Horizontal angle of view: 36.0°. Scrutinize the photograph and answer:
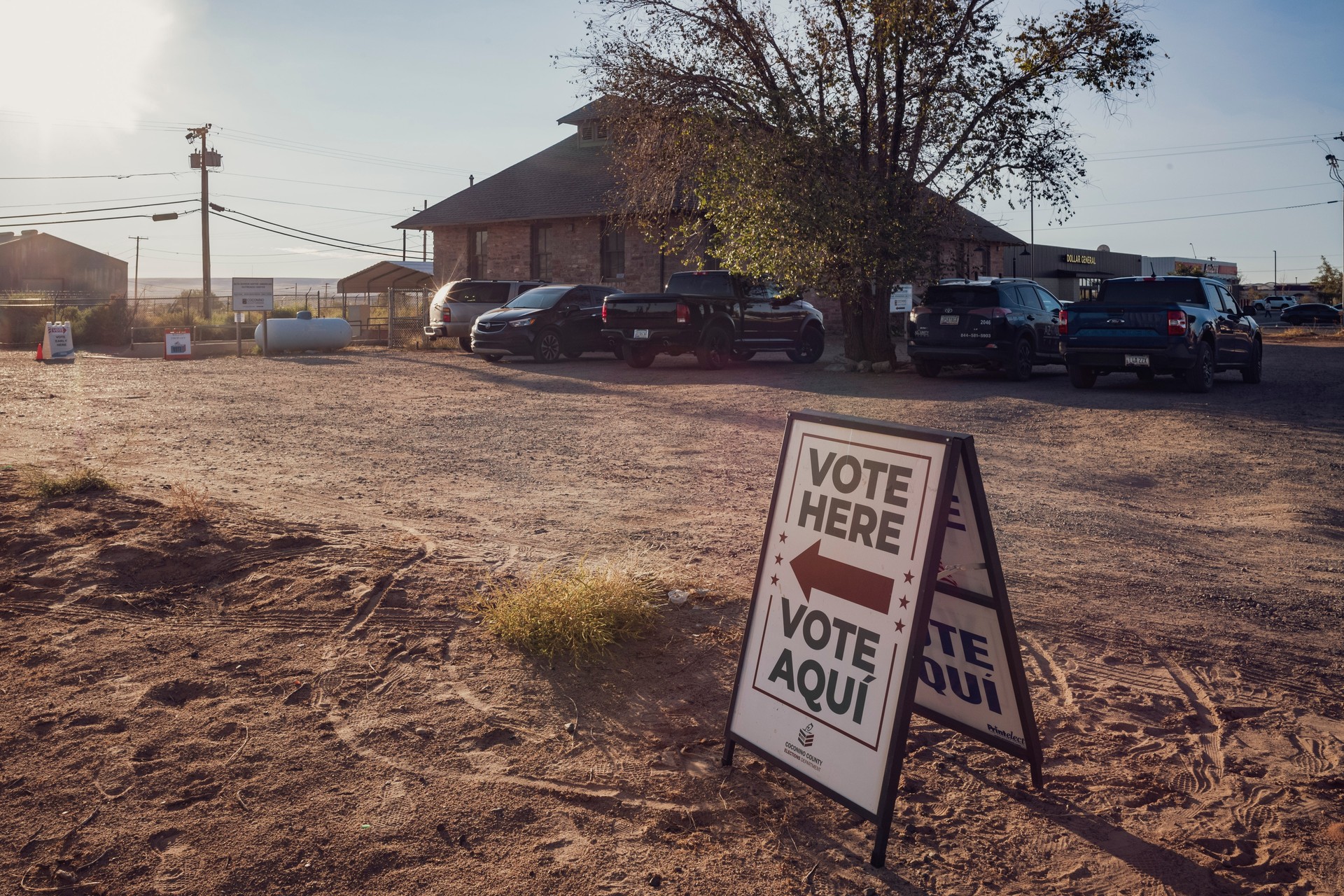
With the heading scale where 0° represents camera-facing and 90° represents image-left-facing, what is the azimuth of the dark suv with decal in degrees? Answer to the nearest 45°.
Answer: approximately 225°

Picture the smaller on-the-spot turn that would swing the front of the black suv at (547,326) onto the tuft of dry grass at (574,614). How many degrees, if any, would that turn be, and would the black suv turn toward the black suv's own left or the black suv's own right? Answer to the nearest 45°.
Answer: approximately 45° to the black suv's own left

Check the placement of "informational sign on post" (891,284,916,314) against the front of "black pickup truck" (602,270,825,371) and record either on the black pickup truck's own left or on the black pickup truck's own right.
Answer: on the black pickup truck's own right

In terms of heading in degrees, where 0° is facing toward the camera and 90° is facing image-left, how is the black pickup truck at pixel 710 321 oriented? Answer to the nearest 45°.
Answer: approximately 225°

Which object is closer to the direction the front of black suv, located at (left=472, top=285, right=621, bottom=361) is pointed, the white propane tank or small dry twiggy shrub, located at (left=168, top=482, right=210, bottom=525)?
the small dry twiggy shrub

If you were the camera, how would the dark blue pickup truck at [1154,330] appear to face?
facing away from the viewer and to the right of the viewer

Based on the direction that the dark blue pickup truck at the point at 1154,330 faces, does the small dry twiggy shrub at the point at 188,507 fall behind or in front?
behind

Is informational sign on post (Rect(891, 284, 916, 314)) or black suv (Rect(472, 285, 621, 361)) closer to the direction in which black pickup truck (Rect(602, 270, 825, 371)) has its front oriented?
the informational sign on post

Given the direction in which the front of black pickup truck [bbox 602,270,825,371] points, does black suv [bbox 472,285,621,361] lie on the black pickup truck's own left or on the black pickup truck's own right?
on the black pickup truck's own left

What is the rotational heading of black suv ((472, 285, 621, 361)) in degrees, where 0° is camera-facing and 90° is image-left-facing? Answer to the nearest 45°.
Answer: approximately 45°
